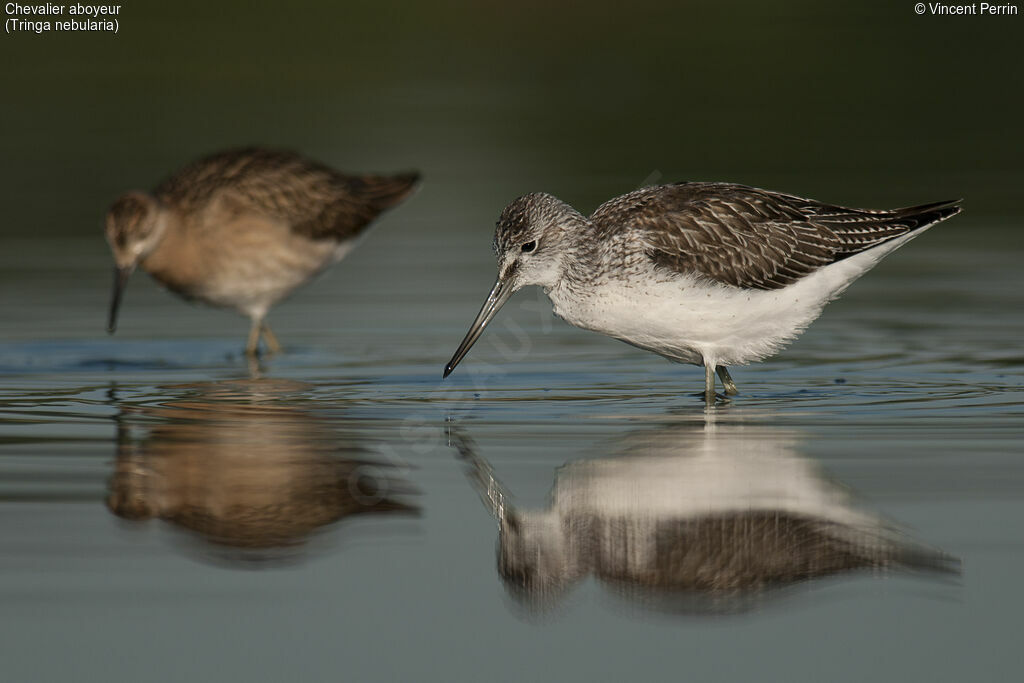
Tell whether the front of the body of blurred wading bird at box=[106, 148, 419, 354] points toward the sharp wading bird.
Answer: no

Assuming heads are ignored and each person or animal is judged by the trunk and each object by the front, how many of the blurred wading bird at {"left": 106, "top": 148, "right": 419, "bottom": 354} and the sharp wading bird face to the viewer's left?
2

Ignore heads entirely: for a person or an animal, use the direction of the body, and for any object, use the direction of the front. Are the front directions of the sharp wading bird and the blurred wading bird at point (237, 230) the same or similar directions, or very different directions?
same or similar directions

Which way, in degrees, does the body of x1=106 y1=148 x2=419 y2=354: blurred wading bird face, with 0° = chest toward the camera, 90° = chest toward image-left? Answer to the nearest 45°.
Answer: approximately 90°

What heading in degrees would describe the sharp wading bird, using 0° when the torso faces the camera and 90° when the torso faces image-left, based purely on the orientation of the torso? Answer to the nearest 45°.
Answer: approximately 90°
